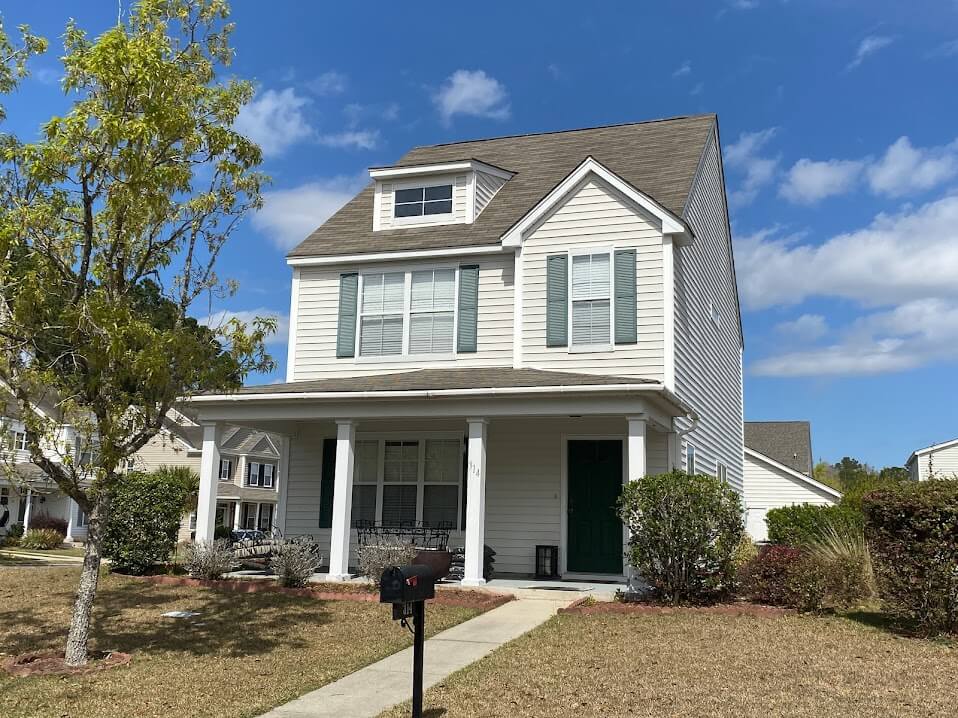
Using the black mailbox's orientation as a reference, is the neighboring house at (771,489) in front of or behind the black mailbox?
behind

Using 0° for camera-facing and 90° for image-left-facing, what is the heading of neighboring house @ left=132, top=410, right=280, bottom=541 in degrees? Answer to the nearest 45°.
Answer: approximately 315°

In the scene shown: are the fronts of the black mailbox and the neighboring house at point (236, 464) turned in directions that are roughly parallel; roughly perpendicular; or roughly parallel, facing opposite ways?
roughly perpendicular

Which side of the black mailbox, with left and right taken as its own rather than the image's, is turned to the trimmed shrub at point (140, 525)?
right

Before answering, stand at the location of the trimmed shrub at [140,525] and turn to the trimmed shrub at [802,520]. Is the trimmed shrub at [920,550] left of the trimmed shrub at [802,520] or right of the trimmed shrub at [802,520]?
right

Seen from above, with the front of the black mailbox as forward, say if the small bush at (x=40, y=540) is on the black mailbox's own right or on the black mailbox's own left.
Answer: on the black mailbox's own right

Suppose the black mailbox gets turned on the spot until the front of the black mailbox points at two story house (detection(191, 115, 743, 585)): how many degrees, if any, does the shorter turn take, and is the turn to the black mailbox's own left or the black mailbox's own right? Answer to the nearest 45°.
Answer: approximately 135° to the black mailbox's own right

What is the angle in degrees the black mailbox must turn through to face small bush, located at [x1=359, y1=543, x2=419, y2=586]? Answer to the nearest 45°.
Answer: approximately 135° to its right

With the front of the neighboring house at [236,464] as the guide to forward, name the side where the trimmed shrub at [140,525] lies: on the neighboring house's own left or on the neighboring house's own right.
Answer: on the neighboring house's own right

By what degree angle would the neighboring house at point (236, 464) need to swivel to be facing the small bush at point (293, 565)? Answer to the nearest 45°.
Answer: approximately 45° to its right

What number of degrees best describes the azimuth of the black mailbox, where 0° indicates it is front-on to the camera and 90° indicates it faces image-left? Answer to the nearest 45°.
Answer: approximately 45°

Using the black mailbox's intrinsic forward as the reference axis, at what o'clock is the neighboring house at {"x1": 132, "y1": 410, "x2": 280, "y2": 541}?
The neighboring house is roughly at 4 o'clock from the black mailbox.
